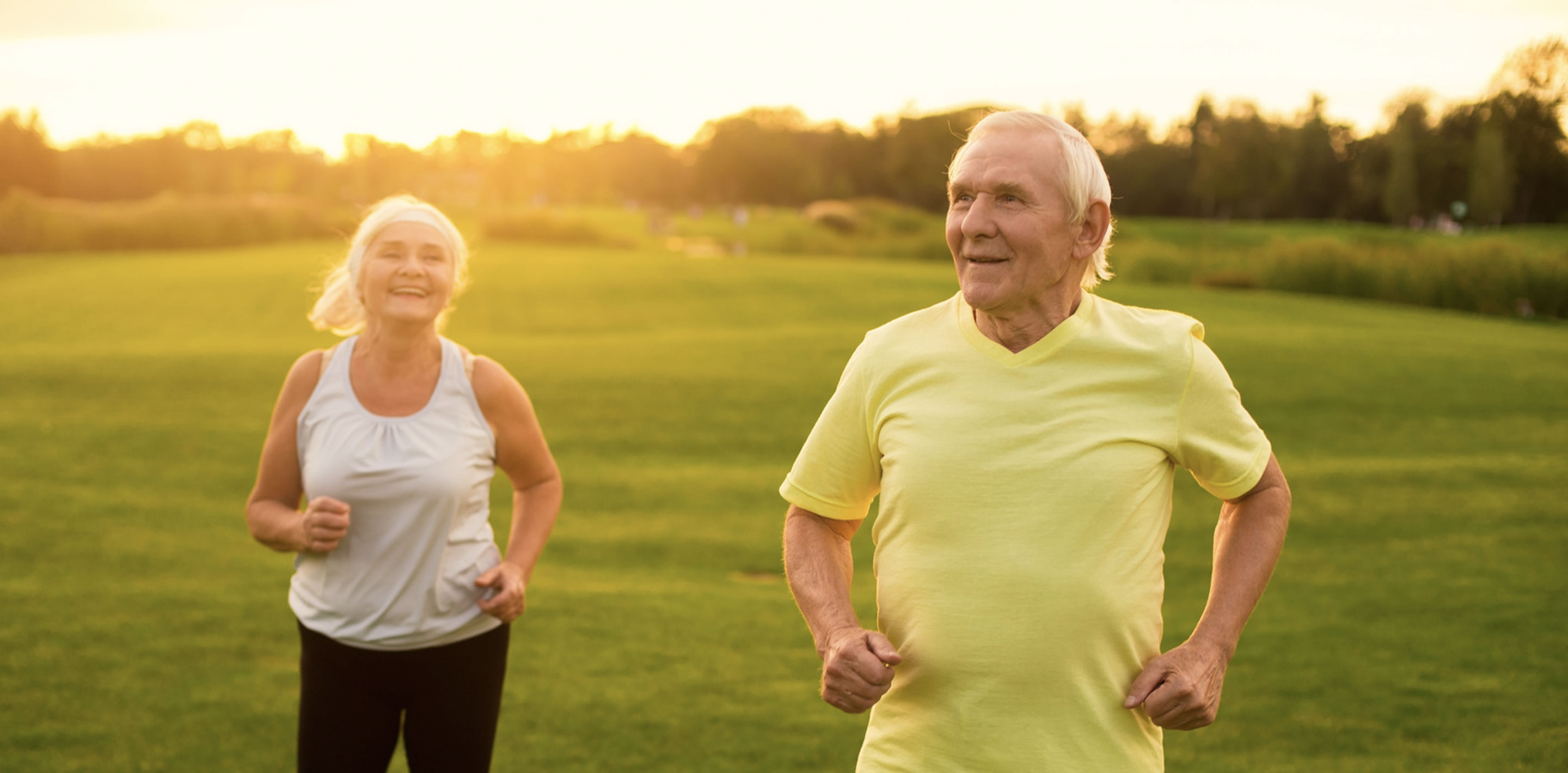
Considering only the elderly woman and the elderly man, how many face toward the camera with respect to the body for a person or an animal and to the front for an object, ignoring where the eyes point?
2

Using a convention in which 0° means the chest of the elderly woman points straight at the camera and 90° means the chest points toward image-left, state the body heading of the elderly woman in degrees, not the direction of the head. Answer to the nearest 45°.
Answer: approximately 0°

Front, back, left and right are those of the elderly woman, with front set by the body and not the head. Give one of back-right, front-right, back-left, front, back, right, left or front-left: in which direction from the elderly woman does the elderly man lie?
front-left

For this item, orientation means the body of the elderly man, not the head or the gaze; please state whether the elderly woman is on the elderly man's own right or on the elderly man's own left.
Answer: on the elderly man's own right

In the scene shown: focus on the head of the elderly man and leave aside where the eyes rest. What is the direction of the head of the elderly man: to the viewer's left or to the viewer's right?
to the viewer's left
